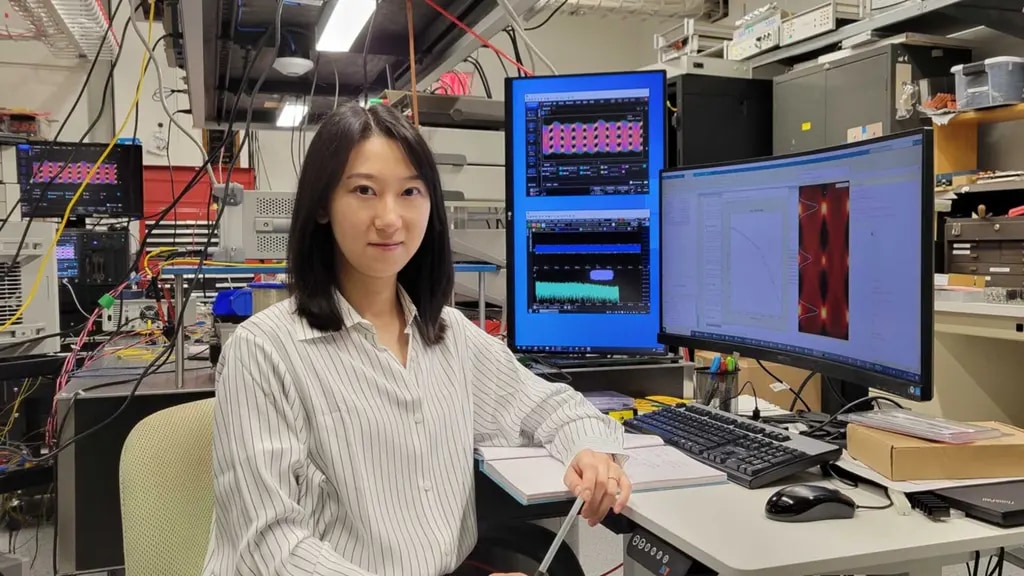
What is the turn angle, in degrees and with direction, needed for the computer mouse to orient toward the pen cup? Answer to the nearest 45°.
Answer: approximately 90° to its left

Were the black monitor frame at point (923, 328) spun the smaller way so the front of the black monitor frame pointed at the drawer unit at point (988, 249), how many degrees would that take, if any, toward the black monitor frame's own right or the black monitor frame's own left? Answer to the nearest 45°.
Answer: approximately 135° to the black monitor frame's own right

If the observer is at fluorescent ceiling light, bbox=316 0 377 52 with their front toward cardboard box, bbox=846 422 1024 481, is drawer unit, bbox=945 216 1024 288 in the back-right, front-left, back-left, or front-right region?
front-left

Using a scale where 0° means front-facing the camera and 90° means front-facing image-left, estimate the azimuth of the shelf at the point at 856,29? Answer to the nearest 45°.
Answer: approximately 45°

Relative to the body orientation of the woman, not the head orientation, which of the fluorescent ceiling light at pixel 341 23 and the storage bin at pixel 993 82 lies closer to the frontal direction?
the storage bin

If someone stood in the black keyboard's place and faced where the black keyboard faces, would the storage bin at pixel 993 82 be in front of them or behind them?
behind

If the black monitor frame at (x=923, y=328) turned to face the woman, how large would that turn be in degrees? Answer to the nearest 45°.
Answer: approximately 45° to its right

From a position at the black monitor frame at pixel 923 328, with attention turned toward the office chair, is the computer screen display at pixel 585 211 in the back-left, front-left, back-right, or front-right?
front-right

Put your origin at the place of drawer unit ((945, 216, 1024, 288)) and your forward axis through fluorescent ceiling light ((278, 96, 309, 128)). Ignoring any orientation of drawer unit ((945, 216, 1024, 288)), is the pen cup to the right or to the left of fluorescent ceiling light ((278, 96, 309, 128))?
left

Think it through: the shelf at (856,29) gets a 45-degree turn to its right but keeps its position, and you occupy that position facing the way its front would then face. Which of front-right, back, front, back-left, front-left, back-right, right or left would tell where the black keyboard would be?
left

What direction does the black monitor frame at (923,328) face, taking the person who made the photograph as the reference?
facing the viewer and to the left of the viewer

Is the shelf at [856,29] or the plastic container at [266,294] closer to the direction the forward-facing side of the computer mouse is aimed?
the shelf

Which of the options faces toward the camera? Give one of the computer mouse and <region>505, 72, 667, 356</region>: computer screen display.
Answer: the computer screen display

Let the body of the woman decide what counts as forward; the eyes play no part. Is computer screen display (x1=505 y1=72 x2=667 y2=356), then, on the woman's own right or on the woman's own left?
on the woman's own left

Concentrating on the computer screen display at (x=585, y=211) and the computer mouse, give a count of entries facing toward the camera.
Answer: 1
